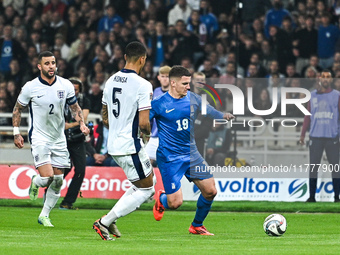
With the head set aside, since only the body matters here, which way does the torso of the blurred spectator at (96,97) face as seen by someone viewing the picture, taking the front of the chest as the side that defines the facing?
toward the camera

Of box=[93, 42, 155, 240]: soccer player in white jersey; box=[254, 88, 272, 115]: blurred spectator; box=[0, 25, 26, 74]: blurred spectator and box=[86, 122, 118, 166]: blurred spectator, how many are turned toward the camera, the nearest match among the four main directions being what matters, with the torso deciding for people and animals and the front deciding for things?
3

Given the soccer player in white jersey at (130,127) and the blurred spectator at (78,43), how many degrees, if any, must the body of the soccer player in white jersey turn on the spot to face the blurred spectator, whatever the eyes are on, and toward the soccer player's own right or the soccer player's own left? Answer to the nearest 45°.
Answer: approximately 45° to the soccer player's own left

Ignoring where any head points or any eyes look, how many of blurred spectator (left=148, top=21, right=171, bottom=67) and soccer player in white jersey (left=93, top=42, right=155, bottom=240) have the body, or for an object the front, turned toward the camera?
1

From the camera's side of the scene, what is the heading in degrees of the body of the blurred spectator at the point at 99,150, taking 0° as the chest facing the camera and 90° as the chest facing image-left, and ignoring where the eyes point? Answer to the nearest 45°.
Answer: approximately 0°

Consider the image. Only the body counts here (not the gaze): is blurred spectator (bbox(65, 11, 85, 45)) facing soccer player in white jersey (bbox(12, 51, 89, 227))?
yes

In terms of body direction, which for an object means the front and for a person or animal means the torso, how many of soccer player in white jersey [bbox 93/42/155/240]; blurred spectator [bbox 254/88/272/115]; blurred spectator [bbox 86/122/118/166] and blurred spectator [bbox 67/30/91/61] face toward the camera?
3

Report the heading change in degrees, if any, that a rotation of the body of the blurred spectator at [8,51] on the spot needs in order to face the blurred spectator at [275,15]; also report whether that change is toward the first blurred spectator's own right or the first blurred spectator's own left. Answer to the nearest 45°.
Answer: approximately 90° to the first blurred spectator's own left

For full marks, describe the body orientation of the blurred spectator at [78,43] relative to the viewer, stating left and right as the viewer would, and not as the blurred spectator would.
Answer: facing the viewer

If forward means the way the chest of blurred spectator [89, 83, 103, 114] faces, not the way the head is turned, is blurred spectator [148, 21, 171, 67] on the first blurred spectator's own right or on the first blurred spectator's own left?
on the first blurred spectator's own left

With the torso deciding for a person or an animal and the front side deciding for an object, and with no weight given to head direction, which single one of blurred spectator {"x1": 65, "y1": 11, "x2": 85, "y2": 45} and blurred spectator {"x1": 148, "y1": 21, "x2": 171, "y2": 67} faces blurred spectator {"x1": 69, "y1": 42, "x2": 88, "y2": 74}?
blurred spectator {"x1": 65, "y1": 11, "x2": 85, "y2": 45}
